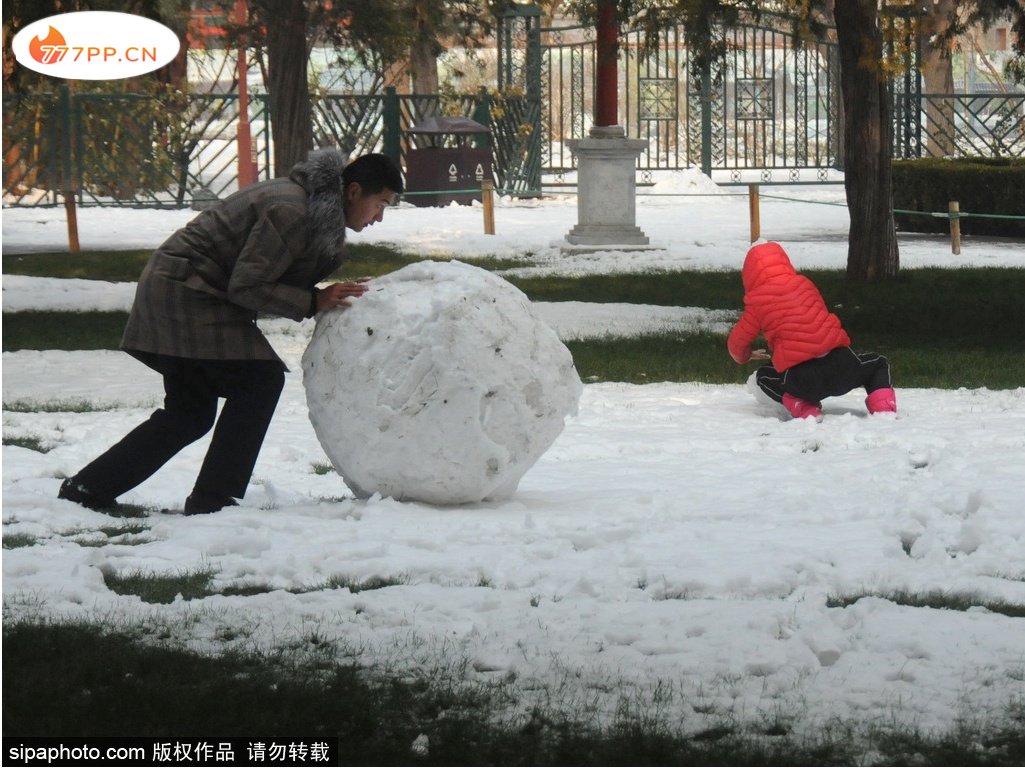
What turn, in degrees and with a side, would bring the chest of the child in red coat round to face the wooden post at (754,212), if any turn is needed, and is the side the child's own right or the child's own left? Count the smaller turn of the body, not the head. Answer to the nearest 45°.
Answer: approximately 45° to the child's own right

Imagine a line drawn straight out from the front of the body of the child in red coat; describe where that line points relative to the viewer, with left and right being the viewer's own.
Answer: facing away from the viewer and to the left of the viewer

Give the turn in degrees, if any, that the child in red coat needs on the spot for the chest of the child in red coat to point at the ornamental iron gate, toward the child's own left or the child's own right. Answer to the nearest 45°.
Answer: approximately 45° to the child's own right

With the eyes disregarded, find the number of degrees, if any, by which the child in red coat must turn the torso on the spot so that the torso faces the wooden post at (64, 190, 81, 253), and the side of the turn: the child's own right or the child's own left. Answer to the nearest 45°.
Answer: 0° — they already face it

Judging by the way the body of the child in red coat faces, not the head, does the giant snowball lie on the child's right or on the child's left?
on the child's left

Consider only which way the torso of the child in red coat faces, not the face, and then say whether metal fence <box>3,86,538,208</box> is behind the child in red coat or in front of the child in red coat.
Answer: in front

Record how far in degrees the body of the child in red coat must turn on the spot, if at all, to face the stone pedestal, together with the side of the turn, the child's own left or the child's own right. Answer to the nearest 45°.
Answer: approximately 45° to the child's own right

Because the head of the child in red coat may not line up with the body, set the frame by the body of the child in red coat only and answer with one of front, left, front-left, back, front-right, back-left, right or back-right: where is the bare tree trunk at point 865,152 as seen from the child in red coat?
front-right

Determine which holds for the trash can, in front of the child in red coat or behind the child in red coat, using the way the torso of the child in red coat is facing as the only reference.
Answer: in front

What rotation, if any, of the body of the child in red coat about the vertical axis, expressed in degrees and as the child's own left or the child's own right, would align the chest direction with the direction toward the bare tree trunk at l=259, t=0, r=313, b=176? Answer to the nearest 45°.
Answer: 0° — they already face it

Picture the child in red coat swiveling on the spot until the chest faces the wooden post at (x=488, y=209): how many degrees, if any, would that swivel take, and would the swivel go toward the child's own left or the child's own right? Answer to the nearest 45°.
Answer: approximately 45° to the child's own right
